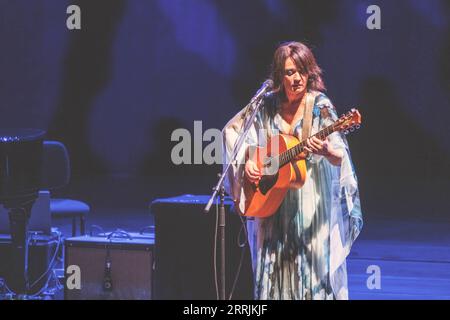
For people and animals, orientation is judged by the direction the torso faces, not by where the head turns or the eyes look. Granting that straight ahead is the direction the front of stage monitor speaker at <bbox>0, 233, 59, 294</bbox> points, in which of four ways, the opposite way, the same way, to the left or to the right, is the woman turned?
the opposite way

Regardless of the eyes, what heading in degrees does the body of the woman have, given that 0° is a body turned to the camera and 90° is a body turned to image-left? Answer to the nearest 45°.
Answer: approximately 0°

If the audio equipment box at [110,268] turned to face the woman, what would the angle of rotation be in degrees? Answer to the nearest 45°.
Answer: approximately 45° to its left

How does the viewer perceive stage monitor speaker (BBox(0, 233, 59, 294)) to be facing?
facing away from the viewer

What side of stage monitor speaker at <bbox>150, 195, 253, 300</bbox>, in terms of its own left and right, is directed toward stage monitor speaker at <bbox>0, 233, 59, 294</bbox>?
left

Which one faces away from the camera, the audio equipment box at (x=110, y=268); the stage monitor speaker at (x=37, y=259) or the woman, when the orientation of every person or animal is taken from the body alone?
the stage monitor speaker

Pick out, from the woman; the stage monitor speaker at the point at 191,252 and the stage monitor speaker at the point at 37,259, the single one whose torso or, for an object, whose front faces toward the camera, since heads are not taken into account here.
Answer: the woman

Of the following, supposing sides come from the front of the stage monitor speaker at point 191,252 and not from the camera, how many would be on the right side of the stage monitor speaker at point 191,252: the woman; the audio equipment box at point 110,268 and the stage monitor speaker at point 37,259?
1
